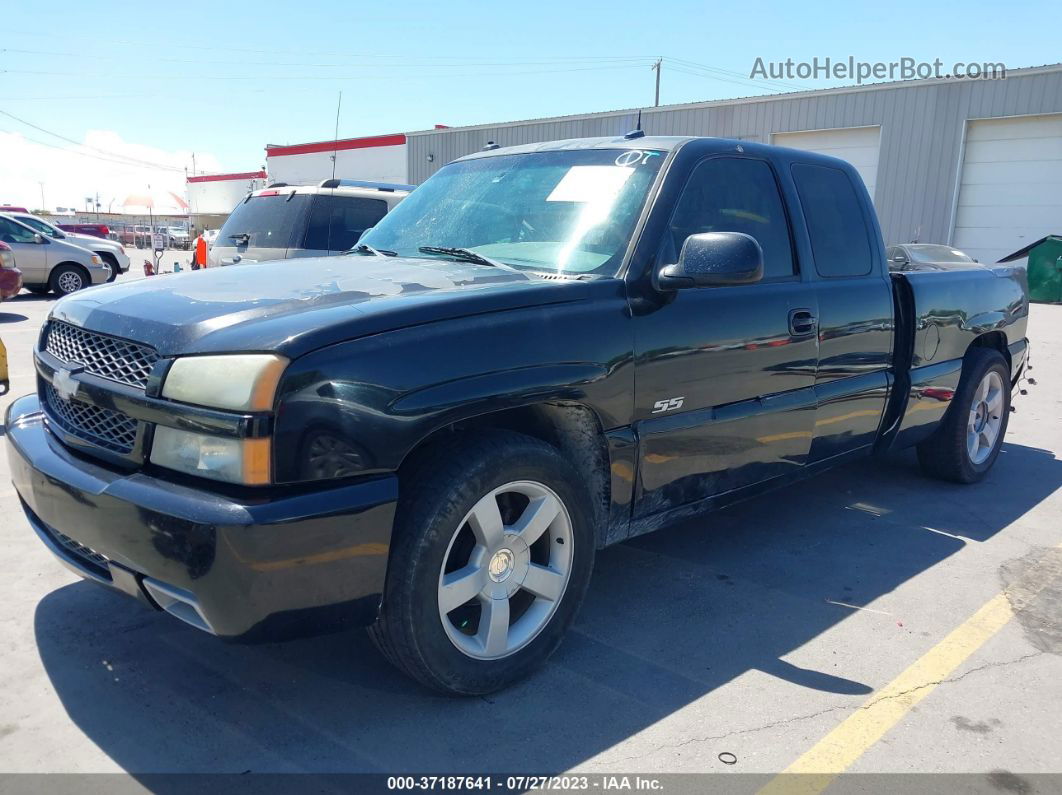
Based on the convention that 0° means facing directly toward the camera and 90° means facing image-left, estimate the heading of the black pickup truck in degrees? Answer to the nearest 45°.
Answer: approximately 45°

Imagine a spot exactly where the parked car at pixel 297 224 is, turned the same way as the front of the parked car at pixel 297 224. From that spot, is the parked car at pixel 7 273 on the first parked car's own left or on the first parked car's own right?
on the first parked car's own left

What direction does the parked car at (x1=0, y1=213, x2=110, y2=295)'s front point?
to the viewer's right

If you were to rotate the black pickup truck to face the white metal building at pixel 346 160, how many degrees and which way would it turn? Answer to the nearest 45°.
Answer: approximately 135° to its right

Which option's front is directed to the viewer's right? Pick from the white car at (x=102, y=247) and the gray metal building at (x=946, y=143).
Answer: the white car

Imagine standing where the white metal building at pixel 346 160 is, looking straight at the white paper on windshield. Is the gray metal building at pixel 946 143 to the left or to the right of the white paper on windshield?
left

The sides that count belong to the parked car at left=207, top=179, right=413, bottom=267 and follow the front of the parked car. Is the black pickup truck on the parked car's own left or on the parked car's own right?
on the parked car's own right

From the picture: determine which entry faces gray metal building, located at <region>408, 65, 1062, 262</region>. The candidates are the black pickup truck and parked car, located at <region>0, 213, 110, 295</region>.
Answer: the parked car

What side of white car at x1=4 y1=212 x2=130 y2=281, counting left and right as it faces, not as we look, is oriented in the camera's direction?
right

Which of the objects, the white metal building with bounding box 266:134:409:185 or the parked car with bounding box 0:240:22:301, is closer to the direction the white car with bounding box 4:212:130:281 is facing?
the white metal building
